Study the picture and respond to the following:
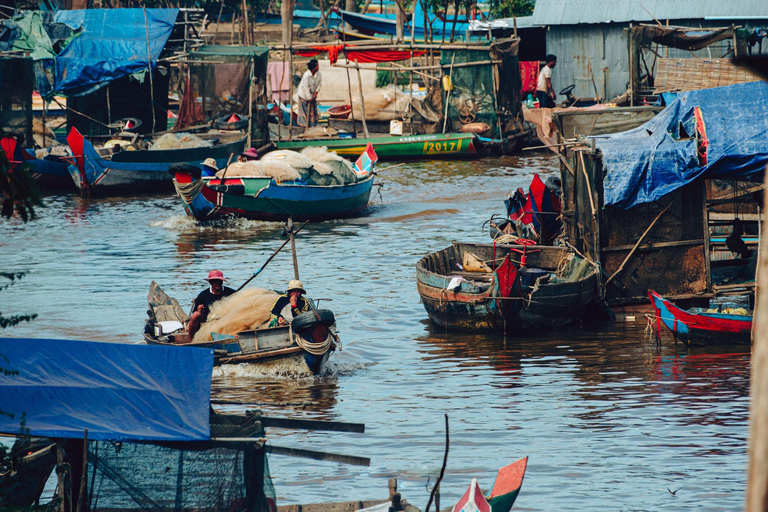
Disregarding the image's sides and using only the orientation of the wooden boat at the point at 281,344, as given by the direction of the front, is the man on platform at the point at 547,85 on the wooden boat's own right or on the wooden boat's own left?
on the wooden boat's own left

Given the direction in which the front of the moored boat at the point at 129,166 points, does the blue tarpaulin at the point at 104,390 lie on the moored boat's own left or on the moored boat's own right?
on the moored boat's own left

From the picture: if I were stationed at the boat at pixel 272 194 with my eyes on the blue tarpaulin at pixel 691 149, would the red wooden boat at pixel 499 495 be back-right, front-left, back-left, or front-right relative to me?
front-right

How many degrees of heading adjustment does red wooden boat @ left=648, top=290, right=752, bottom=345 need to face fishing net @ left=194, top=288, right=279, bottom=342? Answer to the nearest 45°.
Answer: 0° — it already faces it

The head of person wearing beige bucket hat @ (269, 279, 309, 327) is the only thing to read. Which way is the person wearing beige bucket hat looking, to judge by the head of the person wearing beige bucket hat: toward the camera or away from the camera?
toward the camera

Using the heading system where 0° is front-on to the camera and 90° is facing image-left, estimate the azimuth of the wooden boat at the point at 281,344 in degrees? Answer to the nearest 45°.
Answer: approximately 315°

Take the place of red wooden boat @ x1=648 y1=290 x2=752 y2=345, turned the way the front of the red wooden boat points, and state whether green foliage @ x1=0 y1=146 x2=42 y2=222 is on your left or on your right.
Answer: on your left

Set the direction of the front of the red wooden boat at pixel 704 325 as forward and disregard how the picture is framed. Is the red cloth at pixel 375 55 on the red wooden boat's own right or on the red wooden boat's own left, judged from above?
on the red wooden boat's own right

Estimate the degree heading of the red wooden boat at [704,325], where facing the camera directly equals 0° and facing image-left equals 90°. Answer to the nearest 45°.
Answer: approximately 90°
